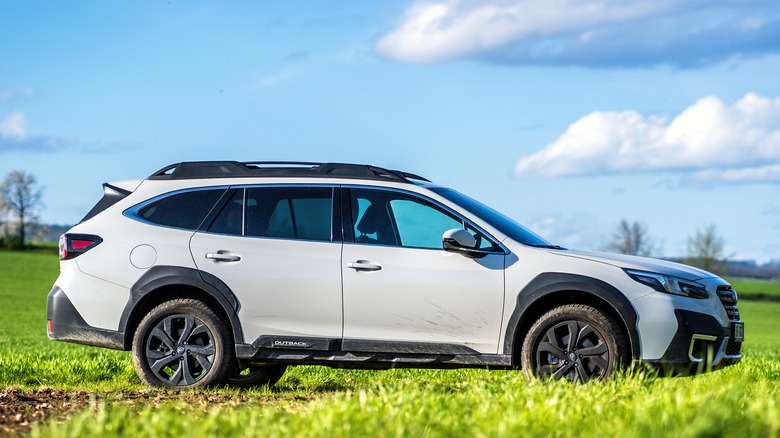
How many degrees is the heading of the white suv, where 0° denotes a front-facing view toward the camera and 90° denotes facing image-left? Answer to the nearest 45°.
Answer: approximately 270°
